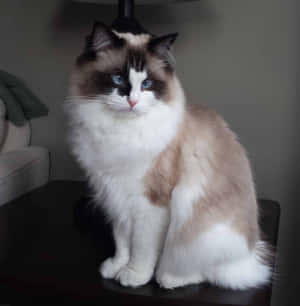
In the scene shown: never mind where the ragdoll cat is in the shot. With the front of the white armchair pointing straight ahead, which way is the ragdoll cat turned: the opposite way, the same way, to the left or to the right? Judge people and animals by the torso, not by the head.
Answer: to the right

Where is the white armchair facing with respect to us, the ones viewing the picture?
facing the viewer and to the right of the viewer

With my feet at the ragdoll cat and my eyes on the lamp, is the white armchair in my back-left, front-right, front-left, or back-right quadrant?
front-left

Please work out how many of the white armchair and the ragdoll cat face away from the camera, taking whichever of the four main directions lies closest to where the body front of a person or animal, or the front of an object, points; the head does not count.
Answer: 0

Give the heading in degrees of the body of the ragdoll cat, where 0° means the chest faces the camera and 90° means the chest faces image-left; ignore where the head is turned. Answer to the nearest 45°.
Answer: approximately 45°

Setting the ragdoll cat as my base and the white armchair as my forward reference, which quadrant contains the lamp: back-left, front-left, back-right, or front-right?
front-right

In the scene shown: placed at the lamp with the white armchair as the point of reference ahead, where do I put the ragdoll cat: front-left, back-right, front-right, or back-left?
back-left

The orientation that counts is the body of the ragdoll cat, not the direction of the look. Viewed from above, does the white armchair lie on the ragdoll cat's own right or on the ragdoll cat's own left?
on the ragdoll cat's own right

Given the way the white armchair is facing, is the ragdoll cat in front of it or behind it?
in front
